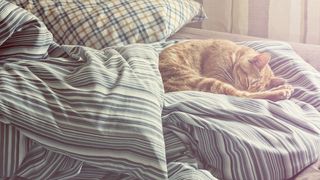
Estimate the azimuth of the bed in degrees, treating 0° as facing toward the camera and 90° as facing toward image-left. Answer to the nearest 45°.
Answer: approximately 0°
